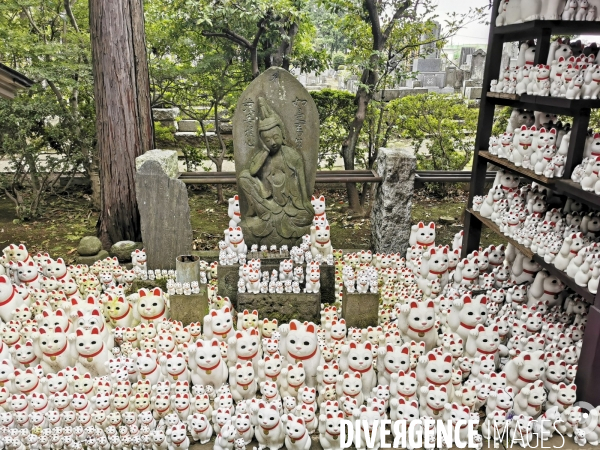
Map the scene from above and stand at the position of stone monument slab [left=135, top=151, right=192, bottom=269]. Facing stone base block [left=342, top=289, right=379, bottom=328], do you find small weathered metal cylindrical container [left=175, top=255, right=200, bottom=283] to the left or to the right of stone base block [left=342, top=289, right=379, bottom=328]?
right

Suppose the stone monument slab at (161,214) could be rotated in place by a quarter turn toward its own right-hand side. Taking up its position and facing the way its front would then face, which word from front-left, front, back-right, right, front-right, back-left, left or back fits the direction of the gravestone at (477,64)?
back-right

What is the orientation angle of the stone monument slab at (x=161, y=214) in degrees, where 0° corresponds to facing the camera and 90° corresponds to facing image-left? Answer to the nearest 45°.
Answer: approximately 0°

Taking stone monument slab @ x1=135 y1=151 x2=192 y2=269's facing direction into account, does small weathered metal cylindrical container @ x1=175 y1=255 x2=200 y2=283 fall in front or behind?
in front

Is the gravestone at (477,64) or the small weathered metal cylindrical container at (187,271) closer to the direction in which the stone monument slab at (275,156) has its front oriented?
the small weathered metal cylindrical container

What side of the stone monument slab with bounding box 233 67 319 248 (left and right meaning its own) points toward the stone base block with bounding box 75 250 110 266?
right

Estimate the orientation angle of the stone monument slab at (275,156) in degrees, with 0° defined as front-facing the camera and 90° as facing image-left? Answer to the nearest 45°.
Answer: approximately 0°

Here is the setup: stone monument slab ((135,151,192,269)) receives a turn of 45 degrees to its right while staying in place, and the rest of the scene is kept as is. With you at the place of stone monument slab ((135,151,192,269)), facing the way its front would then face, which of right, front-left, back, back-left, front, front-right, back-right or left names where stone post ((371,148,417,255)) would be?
back-left

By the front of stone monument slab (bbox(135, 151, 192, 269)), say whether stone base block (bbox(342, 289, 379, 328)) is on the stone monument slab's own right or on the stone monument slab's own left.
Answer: on the stone monument slab's own left

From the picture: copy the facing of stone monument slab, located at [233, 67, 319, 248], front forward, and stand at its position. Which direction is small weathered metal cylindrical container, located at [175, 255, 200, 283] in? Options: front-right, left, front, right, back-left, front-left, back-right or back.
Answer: front-right

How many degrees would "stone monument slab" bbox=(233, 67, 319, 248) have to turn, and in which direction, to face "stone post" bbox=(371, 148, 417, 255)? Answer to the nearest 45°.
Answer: approximately 135° to its left

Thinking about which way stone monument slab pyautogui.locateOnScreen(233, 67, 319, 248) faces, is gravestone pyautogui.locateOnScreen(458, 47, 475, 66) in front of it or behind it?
behind

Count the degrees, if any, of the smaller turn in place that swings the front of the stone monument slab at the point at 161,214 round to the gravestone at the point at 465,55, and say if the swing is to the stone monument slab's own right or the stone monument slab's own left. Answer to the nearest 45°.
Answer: approximately 135° to the stone monument slab's own left

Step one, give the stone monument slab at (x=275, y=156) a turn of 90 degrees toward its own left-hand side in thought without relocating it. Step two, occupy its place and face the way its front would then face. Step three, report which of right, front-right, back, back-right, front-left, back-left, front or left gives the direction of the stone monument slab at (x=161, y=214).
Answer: back
